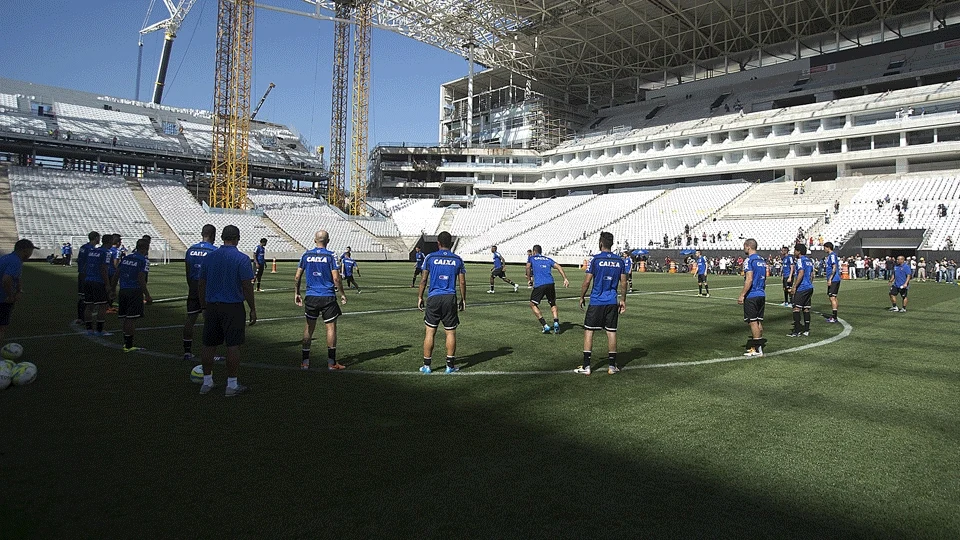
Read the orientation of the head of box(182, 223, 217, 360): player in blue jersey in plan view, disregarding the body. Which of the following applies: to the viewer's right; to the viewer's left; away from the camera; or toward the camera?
away from the camera

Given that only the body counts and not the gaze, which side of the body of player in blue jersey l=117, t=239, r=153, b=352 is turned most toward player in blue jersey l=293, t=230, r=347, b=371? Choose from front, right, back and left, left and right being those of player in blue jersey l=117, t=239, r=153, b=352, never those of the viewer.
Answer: right

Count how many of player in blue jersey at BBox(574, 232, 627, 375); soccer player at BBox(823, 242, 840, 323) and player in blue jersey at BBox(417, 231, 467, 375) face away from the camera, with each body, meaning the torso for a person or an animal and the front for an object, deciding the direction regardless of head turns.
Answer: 2

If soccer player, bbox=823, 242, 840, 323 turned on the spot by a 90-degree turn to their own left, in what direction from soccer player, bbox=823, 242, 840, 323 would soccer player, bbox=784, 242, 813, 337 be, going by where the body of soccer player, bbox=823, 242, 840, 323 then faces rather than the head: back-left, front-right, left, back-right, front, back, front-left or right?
front

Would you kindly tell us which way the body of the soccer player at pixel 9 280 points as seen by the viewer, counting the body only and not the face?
to the viewer's right

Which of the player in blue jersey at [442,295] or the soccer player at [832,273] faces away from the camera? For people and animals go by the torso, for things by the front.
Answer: the player in blue jersey

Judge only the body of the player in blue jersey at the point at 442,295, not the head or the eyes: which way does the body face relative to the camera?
away from the camera

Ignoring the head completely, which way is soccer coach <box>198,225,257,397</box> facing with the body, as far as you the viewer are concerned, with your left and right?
facing away from the viewer and to the right of the viewer

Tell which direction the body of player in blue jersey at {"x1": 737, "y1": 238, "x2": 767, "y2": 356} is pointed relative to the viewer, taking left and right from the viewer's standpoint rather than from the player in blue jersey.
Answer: facing away from the viewer and to the left of the viewer

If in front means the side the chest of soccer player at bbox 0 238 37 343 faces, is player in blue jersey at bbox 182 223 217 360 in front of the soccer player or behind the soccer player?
in front

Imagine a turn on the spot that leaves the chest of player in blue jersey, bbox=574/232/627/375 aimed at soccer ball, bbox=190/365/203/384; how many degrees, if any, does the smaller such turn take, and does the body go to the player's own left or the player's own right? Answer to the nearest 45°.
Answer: approximately 135° to the player's own left

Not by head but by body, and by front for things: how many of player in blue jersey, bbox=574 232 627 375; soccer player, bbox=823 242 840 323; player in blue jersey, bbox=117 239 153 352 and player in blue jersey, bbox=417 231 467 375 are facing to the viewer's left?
1

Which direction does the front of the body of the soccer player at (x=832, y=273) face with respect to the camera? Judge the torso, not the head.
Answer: to the viewer's left

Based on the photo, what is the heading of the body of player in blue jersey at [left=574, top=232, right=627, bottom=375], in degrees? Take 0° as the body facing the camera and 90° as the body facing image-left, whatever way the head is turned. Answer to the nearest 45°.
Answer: approximately 180°

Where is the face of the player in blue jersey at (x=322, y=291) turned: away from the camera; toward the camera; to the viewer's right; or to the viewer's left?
away from the camera
